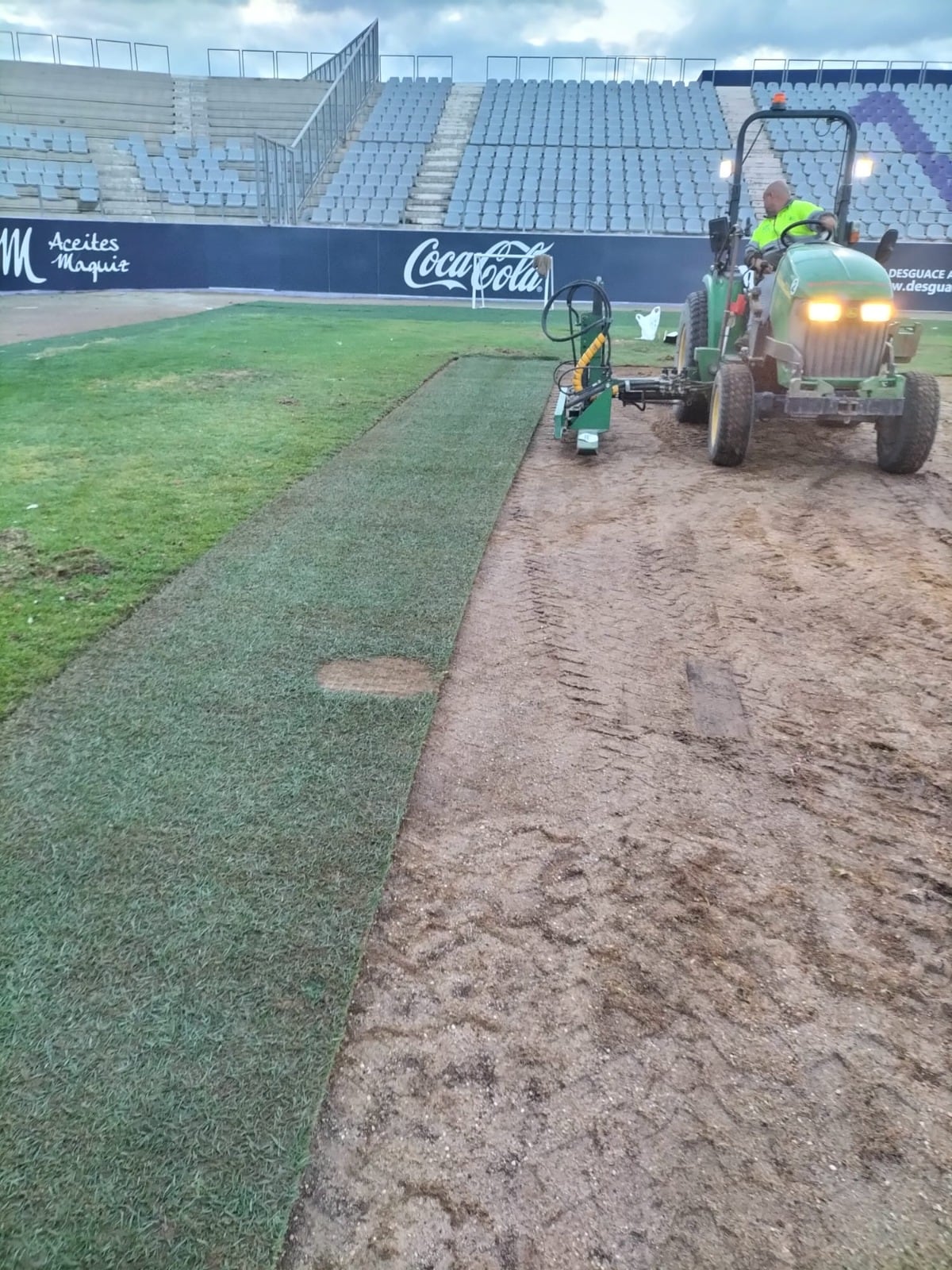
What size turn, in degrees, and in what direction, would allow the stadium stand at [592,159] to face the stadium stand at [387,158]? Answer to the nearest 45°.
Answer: approximately 90° to its right

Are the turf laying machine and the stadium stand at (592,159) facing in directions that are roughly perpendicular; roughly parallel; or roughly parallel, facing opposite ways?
roughly parallel

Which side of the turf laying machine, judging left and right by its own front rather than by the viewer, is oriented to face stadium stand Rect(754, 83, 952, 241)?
back

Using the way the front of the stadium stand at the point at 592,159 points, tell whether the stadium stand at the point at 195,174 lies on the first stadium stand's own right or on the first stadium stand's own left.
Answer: on the first stadium stand's own right

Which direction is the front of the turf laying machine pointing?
toward the camera

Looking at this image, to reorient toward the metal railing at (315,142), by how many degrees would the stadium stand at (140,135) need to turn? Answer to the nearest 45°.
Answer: approximately 45° to its left

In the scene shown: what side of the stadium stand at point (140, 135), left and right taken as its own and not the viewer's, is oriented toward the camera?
front

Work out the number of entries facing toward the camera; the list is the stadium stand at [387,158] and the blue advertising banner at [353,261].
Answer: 2

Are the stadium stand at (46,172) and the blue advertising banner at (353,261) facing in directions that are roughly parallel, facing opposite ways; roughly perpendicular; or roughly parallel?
roughly parallel

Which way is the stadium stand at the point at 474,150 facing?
toward the camera

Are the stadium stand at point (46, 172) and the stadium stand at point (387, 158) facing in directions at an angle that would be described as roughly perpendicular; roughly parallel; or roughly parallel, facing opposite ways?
roughly parallel

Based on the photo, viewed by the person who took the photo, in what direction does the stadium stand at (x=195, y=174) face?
facing the viewer

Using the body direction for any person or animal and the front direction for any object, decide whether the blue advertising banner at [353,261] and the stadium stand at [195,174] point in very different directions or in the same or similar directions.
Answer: same or similar directions

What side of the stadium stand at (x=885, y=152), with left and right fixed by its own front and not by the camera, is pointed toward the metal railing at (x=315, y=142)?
right

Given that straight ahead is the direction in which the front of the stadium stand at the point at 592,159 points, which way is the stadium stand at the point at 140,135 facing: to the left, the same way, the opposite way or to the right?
the same way

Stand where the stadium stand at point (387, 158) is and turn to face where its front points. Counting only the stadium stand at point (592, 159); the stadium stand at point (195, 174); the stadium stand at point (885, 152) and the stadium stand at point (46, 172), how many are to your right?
2

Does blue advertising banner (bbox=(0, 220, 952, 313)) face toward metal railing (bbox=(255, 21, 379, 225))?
no

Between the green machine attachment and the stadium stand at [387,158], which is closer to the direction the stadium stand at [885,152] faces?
the green machine attachment
